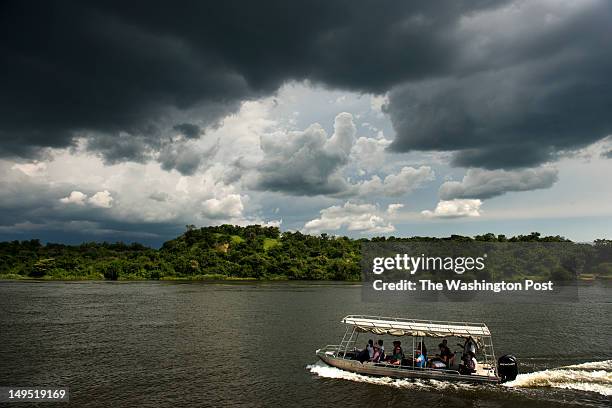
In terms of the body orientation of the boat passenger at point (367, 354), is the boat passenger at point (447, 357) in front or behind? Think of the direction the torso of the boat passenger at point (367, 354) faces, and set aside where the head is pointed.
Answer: behind

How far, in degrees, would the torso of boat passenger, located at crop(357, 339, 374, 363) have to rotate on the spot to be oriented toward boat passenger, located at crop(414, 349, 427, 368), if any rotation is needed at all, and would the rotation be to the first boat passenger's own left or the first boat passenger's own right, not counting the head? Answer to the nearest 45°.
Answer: approximately 180°

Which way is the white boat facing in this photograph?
to the viewer's left

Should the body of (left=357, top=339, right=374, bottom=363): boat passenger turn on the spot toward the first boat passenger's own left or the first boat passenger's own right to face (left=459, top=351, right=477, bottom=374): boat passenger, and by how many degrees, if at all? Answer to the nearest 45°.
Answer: approximately 180°

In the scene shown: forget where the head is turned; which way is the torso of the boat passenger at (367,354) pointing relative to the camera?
to the viewer's left

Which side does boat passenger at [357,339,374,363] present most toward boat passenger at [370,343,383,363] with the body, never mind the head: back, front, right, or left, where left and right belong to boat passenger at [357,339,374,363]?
back
